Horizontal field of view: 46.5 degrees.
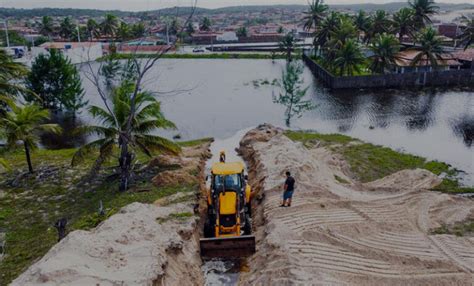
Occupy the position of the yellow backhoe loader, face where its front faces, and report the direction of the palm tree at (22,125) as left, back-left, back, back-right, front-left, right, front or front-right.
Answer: back-right

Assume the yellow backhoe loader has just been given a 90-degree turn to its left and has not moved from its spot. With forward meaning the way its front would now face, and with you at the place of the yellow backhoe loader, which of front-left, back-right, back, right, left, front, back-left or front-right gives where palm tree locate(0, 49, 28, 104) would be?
back-left

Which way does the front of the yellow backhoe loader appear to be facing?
toward the camera

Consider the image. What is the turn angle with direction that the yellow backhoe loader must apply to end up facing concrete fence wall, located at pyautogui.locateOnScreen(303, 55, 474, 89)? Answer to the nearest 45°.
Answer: approximately 135° to its left

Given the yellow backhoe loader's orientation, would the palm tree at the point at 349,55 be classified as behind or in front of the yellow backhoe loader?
behind

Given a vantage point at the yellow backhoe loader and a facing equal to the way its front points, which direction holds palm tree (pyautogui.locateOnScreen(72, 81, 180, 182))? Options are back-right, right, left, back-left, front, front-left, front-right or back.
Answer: back-right

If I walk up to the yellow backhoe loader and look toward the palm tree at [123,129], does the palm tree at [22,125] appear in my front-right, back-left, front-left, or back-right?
front-left
